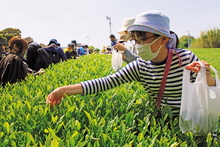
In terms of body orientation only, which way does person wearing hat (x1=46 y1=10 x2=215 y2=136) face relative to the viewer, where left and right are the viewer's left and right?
facing the viewer and to the left of the viewer

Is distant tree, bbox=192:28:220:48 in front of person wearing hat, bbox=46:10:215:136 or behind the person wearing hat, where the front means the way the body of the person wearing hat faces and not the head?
behind

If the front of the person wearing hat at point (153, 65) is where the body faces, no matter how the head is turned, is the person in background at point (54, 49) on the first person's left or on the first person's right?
on the first person's right

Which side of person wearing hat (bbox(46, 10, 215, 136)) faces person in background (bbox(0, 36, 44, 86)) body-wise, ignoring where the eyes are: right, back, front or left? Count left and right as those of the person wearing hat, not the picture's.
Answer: right

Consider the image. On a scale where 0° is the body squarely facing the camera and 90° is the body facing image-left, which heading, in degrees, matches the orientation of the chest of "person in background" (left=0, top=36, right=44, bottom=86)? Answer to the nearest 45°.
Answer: approximately 225°

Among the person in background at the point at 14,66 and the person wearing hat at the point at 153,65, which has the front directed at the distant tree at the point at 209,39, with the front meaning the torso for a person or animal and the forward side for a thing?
the person in background

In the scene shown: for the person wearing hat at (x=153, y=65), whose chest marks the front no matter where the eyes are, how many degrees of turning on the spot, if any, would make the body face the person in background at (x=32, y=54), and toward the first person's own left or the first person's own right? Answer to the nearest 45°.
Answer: approximately 90° to the first person's own right

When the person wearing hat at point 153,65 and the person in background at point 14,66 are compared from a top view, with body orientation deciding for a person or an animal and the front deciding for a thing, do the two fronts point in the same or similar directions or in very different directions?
very different directions

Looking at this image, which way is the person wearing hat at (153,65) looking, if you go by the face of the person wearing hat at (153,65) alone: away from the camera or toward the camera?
toward the camera

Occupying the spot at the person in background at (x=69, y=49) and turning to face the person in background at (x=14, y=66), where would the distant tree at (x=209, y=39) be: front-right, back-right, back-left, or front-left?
back-left

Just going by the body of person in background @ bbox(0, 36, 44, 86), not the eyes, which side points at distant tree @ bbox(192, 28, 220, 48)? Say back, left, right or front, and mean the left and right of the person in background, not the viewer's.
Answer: front
